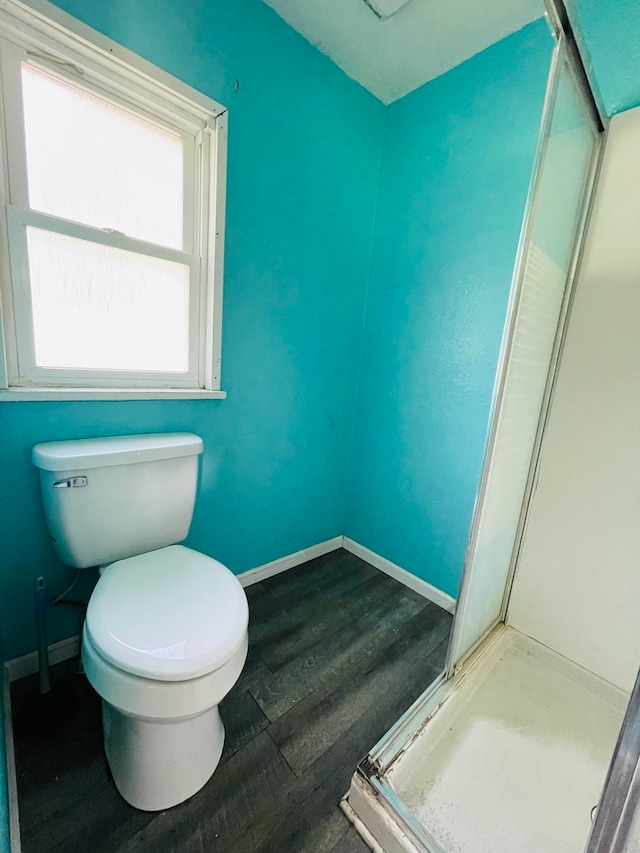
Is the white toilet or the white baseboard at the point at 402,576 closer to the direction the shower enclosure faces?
the white toilet

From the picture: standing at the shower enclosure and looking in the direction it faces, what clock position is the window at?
The window is roughly at 1 o'clock from the shower enclosure.

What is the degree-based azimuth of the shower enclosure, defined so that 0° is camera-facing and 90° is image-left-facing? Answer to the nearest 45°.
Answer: approximately 45°

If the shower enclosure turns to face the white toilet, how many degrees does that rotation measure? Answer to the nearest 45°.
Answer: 0° — it already faces it

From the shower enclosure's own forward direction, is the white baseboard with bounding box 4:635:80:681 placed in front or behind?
in front

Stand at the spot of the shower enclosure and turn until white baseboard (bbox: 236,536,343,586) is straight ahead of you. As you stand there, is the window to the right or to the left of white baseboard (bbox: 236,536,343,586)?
left

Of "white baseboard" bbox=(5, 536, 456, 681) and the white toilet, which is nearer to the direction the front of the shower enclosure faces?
the white toilet

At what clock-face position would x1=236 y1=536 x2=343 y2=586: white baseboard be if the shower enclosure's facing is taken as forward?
The white baseboard is roughly at 2 o'clock from the shower enclosure.
